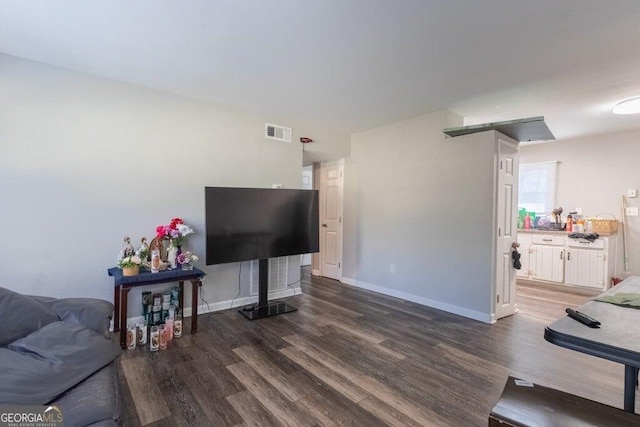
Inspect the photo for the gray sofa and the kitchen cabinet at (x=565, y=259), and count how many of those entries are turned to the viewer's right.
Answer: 1

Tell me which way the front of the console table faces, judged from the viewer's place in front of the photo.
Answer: facing the viewer and to the right of the viewer

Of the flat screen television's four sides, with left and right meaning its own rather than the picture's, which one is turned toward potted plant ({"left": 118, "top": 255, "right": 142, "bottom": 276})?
right

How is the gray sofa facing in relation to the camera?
to the viewer's right

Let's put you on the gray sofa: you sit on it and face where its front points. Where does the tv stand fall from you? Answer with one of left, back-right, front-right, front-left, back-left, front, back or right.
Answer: front-left

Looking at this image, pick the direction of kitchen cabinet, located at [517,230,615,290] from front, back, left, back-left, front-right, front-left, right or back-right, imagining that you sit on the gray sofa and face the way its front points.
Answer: front

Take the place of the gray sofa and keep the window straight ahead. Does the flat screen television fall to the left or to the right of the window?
left

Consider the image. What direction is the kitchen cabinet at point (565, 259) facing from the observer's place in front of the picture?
facing the viewer and to the left of the viewer

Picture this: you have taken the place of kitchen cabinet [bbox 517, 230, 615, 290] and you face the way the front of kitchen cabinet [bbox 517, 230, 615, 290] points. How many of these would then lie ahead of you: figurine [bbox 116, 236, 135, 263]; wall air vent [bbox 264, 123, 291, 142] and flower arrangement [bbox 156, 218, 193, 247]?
3

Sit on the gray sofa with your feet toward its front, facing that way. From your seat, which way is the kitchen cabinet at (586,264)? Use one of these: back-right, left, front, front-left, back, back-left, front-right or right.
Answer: front

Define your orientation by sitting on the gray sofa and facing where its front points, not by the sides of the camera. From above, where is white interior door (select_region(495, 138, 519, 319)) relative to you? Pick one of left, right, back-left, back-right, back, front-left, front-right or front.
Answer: front

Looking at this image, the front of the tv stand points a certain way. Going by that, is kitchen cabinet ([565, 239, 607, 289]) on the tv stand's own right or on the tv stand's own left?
on the tv stand's own left
